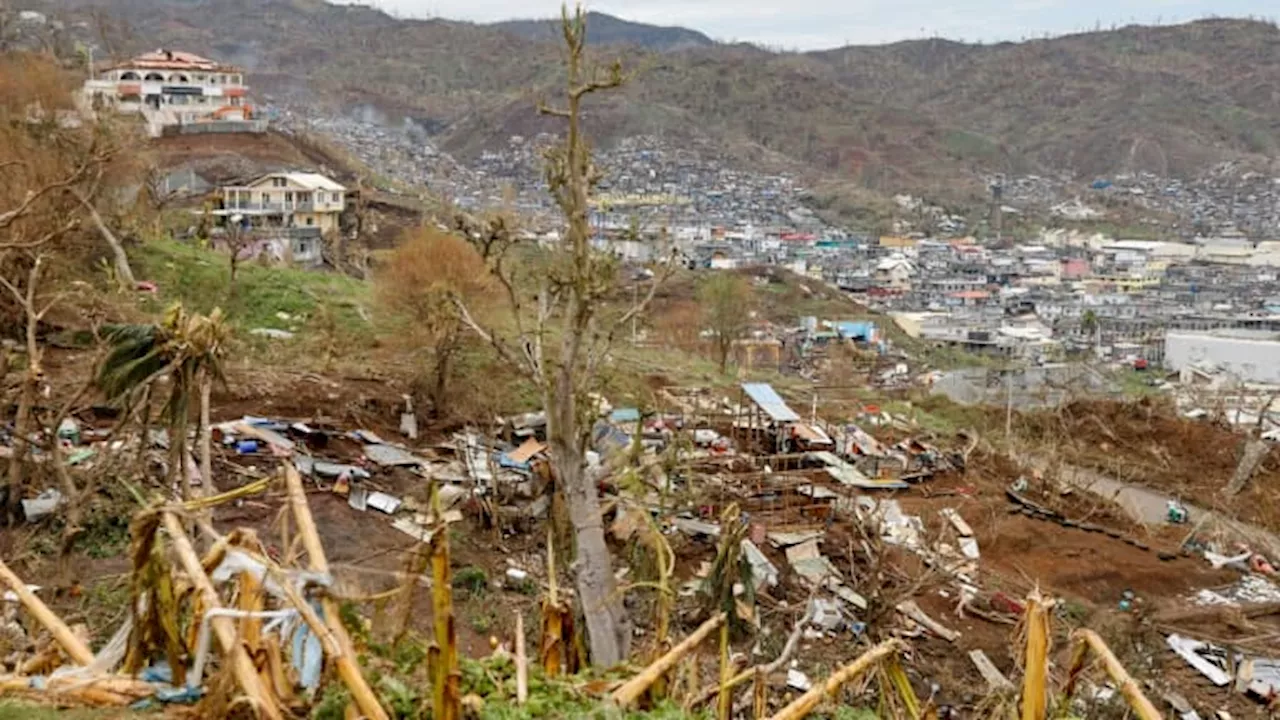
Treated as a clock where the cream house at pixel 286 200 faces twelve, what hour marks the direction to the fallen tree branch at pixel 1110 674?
The fallen tree branch is roughly at 12 o'clock from the cream house.

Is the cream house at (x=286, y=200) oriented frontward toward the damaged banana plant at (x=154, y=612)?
yes

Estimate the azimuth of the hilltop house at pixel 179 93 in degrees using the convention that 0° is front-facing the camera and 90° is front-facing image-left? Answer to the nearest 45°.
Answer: approximately 0°

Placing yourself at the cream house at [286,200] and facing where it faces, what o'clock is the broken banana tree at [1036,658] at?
The broken banana tree is roughly at 12 o'clock from the cream house.

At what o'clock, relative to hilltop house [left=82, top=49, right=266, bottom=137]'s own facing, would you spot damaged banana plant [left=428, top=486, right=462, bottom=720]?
The damaged banana plant is roughly at 12 o'clock from the hilltop house.

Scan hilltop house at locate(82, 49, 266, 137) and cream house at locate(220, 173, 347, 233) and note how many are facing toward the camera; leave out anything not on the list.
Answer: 2

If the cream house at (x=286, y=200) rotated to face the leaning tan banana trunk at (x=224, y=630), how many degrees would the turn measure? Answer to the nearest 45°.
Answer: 0° — it already faces it

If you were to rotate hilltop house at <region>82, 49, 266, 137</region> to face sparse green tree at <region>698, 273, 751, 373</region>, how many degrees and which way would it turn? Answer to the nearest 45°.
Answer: approximately 45° to its left

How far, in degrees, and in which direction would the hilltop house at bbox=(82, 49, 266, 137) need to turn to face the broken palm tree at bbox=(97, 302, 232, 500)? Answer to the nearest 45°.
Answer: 0° — it already faces it

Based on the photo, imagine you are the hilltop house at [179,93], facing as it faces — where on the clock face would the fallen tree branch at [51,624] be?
The fallen tree branch is roughly at 12 o'clock from the hilltop house.

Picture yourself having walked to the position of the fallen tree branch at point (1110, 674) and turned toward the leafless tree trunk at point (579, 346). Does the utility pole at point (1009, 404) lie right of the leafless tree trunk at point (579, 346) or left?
right

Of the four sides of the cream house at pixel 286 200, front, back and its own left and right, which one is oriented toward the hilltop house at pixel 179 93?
back

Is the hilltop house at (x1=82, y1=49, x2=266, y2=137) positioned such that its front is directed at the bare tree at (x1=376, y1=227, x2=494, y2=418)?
yes
